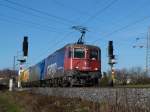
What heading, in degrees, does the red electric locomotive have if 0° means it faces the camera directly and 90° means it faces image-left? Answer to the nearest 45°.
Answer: approximately 315°
